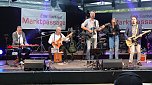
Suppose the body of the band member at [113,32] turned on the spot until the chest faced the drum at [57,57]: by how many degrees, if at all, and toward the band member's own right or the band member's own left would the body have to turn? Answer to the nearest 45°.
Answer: approximately 90° to the band member's own right

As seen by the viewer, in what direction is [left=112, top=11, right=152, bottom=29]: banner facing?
toward the camera

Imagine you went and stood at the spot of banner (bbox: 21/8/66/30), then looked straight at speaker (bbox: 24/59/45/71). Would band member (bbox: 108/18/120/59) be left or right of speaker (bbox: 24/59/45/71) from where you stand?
left

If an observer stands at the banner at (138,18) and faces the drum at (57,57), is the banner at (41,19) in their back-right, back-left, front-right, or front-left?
front-right

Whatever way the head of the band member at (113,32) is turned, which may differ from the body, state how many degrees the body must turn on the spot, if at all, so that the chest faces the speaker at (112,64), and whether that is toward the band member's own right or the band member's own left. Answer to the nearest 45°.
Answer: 0° — they already face it

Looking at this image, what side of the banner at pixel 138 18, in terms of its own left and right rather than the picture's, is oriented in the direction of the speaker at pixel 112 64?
front

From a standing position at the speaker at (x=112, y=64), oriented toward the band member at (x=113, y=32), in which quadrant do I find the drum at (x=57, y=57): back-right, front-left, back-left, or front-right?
front-left

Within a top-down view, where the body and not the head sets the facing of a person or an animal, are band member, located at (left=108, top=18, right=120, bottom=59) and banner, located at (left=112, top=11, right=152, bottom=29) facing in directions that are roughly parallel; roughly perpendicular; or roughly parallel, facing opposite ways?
roughly parallel

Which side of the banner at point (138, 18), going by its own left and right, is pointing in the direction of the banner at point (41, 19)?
right

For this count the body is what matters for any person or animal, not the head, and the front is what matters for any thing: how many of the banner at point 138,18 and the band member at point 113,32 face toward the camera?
2

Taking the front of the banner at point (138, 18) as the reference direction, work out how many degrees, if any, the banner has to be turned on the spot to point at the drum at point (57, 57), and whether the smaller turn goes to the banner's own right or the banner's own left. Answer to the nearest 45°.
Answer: approximately 45° to the banner's own right
